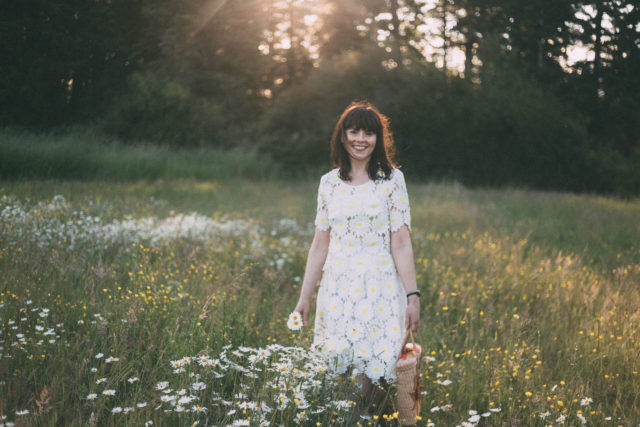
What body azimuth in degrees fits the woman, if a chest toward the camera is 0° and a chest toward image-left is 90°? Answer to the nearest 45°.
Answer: approximately 0°
